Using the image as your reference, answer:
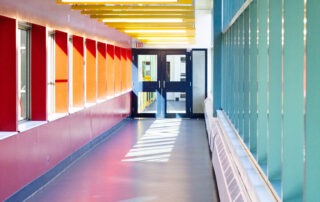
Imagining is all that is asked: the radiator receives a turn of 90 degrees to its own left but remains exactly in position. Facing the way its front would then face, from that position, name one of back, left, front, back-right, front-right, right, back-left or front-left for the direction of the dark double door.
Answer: back

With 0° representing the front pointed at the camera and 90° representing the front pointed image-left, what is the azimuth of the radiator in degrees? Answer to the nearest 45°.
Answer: approximately 90°
